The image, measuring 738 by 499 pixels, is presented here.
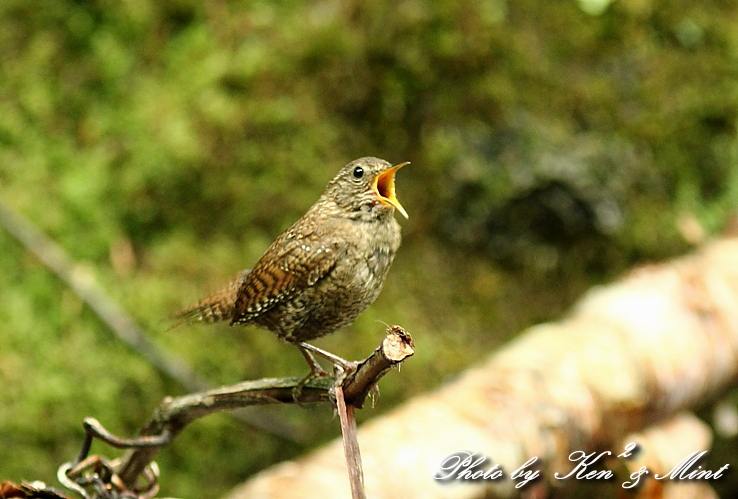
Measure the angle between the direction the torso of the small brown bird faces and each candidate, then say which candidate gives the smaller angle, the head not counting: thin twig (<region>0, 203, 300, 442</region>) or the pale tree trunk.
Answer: the pale tree trunk

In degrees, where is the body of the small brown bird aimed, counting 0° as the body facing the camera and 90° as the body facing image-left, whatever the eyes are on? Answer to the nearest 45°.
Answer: approximately 270°

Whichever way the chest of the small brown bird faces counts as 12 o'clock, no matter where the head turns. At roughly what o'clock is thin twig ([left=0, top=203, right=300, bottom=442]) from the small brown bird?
The thin twig is roughly at 8 o'clock from the small brown bird.
